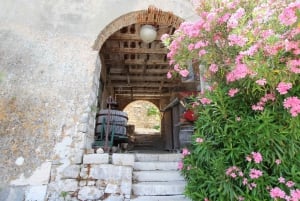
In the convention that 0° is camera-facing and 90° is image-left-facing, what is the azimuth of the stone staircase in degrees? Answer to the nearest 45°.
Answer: approximately 0°

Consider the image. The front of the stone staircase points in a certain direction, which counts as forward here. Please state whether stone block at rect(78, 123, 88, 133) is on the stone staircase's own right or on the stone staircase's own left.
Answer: on the stone staircase's own right

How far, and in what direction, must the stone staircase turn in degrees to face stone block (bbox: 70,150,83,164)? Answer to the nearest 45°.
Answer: approximately 90° to its right

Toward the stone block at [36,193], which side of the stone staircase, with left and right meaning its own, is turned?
right
